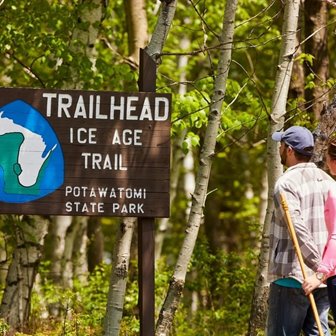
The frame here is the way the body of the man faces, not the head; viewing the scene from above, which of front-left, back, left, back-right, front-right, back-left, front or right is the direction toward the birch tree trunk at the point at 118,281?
front

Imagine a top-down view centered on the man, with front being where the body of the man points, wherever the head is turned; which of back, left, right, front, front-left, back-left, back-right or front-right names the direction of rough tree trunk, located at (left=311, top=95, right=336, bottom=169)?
front-right

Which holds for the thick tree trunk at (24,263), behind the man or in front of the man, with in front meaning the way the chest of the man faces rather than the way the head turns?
in front

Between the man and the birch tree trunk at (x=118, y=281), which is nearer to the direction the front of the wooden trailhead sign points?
the man

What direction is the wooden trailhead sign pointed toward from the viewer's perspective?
toward the camera

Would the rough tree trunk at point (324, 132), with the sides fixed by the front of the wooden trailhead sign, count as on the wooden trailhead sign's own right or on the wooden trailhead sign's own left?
on the wooden trailhead sign's own left

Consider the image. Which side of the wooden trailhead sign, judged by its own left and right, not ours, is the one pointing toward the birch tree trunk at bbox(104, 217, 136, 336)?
back

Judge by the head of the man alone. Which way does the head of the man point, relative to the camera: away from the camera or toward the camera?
away from the camera

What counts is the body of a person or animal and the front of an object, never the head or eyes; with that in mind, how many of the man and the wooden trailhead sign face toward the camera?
1

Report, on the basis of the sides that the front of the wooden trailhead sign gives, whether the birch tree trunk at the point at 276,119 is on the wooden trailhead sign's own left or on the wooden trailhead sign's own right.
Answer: on the wooden trailhead sign's own left

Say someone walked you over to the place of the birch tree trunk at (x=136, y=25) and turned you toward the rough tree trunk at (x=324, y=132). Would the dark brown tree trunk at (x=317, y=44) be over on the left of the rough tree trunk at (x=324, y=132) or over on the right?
left

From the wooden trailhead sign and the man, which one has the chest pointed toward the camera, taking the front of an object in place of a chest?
the wooden trailhead sign

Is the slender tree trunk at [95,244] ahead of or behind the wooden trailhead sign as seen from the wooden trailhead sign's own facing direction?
behind

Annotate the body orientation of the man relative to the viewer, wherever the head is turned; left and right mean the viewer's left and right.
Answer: facing away from the viewer and to the left of the viewer

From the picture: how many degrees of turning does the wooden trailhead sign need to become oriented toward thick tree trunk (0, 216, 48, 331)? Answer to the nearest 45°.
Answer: approximately 180°

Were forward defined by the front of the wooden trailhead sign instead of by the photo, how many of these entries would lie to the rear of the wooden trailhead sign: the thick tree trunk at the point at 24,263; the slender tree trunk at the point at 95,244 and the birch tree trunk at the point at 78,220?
3
